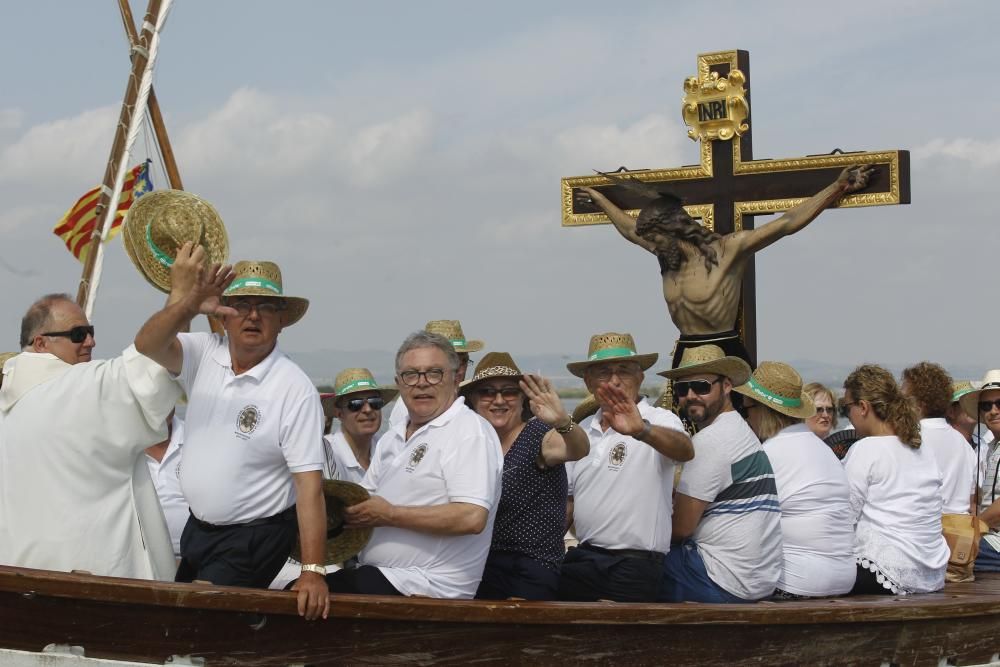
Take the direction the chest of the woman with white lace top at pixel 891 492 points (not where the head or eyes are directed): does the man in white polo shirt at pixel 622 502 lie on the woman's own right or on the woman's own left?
on the woman's own left

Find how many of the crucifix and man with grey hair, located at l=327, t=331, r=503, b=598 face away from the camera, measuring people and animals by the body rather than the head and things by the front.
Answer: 0

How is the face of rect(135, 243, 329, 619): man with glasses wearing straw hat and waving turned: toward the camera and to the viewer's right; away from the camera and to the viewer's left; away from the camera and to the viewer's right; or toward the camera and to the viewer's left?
toward the camera and to the viewer's left

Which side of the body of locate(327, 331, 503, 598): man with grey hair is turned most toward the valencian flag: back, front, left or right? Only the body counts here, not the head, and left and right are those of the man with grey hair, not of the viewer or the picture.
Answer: right

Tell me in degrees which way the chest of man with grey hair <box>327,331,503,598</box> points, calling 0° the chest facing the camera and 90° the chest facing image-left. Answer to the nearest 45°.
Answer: approximately 45°

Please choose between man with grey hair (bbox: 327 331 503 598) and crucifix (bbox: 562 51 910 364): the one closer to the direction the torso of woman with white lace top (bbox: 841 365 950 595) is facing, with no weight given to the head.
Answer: the crucifix

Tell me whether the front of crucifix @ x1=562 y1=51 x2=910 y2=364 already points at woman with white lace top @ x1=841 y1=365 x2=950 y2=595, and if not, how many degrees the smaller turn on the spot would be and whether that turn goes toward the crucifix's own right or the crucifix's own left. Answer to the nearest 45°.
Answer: approximately 45° to the crucifix's own left

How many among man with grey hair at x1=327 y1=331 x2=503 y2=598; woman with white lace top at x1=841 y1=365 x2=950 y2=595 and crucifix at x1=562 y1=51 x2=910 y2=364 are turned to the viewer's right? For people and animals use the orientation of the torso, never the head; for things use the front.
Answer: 0

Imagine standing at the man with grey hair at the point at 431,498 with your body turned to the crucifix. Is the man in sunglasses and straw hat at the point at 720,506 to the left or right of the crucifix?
right

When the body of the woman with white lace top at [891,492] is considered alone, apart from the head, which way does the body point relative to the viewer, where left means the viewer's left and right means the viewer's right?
facing away from the viewer and to the left of the viewer

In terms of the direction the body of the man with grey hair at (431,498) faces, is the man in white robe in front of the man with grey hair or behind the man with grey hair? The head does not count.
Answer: in front

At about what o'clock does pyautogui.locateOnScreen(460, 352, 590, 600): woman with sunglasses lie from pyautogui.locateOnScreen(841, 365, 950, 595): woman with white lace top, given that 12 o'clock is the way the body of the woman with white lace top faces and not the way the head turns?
The woman with sunglasses is roughly at 9 o'clock from the woman with white lace top.

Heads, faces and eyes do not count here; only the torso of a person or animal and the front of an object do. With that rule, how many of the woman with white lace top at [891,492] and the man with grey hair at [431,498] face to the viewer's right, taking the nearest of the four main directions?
0

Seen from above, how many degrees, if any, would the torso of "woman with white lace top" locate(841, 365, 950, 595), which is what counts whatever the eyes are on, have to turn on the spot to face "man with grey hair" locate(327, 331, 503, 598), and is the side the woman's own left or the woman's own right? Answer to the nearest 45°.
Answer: approximately 90° to the woman's own left

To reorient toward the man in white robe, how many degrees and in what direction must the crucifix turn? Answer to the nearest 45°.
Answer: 0° — it already faces them

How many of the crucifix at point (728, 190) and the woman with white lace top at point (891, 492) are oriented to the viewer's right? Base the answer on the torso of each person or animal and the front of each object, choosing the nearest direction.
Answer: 0
